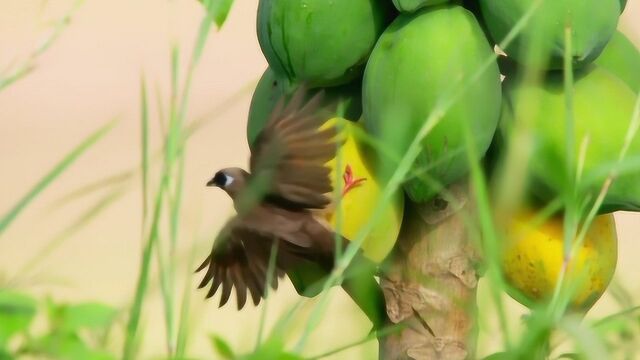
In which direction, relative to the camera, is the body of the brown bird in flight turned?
to the viewer's left
